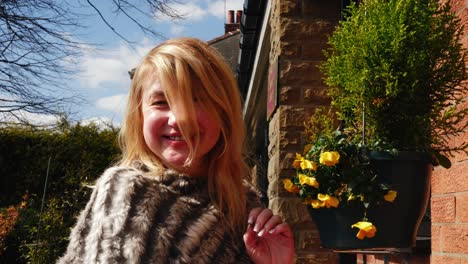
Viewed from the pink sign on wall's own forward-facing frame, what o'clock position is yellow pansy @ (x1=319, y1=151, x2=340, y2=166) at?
The yellow pansy is roughly at 9 o'clock from the pink sign on wall.

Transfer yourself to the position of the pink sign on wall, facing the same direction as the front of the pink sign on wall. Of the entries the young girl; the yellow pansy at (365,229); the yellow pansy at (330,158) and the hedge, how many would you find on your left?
3

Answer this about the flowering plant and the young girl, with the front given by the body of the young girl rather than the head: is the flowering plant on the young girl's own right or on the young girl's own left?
on the young girl's own left

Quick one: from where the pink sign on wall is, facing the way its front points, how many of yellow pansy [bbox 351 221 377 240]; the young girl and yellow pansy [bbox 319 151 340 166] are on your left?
3

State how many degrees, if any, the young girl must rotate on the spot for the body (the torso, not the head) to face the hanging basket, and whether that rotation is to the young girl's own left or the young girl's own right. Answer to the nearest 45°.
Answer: approximately 90° to the young girl's own left

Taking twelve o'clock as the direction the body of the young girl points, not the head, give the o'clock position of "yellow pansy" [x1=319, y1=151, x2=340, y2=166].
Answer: The yellow pansy is roughly at 9 o'clock from the young girl.

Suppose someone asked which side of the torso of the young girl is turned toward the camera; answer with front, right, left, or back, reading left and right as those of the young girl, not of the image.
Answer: front

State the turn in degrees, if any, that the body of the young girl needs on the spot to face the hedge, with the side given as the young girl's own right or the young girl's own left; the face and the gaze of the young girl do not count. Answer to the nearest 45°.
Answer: approximately 180°

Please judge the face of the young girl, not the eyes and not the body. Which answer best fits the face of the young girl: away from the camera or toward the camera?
toward the camera

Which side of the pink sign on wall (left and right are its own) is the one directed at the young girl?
left

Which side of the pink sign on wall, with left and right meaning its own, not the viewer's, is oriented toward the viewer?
left

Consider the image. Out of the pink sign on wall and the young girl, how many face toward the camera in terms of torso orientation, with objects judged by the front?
1

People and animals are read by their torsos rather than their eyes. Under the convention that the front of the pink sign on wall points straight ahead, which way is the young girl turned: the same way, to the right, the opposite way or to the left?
to the left
